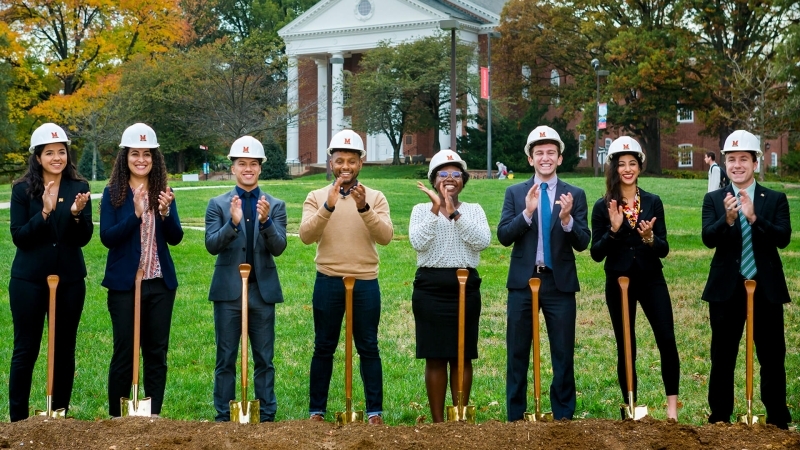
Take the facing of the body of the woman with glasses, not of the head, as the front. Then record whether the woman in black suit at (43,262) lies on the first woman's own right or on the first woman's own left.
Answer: on the first woman's own right

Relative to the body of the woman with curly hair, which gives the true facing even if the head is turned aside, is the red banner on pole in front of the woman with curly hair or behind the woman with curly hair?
behind

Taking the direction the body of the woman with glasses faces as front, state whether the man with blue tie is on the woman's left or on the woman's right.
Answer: on the woman's left

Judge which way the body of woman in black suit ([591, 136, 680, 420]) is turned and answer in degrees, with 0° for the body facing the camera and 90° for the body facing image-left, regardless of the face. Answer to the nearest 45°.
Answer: approximately 0°

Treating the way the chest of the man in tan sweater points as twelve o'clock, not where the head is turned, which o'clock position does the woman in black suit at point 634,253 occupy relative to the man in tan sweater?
The woman in black suit is roughly at 9 o'clock from the man in tan sweater.
